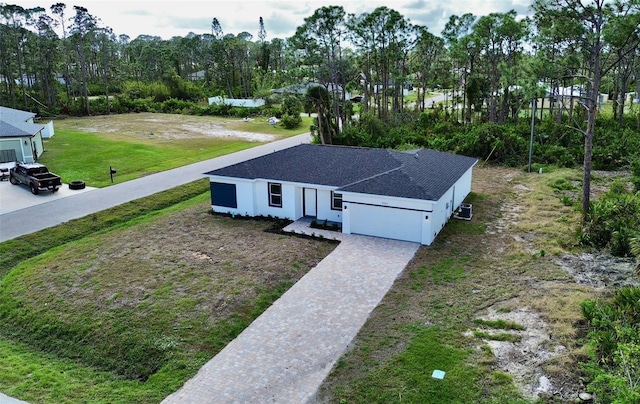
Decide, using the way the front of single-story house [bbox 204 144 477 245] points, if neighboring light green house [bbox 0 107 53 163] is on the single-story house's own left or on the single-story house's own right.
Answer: on the single-story house's own right

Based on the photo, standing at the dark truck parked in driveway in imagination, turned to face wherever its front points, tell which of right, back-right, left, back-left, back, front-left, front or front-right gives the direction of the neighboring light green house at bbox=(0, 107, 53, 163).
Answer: front-right

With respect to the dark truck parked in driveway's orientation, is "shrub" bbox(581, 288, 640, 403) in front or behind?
behind

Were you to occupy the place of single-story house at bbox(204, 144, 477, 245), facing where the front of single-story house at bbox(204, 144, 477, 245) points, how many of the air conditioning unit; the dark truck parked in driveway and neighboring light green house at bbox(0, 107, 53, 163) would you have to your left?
1

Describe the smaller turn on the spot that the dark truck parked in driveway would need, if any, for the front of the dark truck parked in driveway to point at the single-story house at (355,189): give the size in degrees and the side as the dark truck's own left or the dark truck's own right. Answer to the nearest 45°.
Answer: approximately 180°

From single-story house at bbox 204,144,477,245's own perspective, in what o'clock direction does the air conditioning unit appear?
The air conditioning unit is roughly at 9 o'clock from the single-story house.

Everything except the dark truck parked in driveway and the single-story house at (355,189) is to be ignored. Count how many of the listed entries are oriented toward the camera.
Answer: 1

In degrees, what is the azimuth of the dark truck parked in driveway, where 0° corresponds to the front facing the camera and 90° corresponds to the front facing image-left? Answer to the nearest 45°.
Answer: approximately 135°

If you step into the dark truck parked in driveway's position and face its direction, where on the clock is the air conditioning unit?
The air conditioning unit is roughly at 6 o'clock from the dark truck parked in driveway.

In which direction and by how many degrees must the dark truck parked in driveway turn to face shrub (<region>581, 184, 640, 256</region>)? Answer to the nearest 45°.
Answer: approximately 180°

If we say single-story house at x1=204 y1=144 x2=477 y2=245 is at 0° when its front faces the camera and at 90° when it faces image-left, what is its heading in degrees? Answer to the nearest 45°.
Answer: approximately 0°

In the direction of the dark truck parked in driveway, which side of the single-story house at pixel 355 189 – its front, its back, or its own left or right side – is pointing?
right
